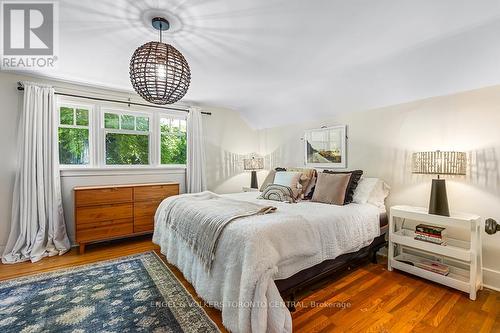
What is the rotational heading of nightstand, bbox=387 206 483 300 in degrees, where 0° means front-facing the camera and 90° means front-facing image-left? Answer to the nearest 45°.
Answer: approximately 45°

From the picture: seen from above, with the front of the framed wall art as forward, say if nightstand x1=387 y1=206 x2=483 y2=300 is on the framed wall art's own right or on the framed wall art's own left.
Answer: on the framed wall art's own left

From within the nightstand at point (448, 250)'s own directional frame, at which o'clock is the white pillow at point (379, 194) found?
The white pillow is roughly at 2 o'clock from the nightstand.

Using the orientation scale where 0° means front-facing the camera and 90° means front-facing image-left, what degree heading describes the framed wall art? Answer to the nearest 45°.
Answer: approximately 45°

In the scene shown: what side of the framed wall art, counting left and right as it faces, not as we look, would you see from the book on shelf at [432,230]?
left

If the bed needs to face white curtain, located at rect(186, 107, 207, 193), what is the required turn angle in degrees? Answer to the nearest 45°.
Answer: approximately 90° to its right

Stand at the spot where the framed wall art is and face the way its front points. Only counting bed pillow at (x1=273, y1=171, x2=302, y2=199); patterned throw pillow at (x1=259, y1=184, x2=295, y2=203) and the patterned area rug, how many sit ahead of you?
3

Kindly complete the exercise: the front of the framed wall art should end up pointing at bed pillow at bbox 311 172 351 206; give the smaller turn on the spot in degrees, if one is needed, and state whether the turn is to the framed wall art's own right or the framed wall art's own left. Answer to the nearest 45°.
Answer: approximately 45° to the framed wall art's own left
